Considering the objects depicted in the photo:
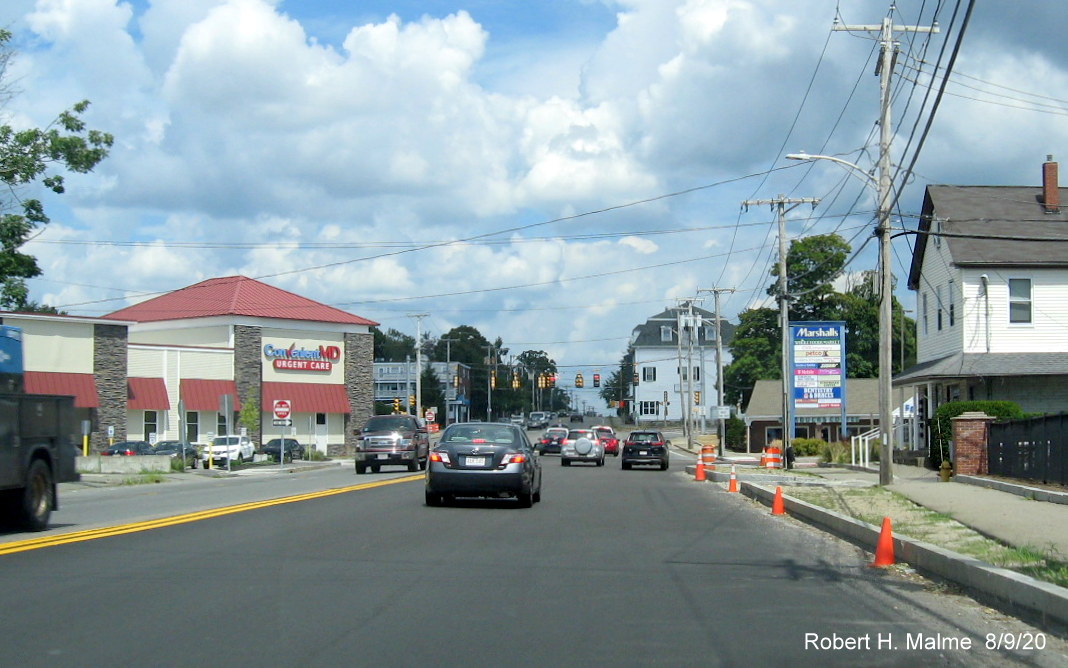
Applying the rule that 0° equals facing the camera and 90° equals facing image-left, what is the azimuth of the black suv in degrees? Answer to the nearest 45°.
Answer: approximately 180°

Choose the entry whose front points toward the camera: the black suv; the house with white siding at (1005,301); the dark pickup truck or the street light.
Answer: the dark pickup truck

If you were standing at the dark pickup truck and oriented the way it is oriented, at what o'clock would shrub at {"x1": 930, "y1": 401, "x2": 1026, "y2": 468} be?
The shrub is roughly at 10 o'clock from the dark pickup truck.

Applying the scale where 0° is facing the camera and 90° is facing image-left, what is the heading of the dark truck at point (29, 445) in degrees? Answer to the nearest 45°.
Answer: approximately 45°

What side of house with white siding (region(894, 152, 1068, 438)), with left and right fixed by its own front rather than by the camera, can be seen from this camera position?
left

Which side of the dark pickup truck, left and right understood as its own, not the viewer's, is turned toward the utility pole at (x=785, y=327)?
left
